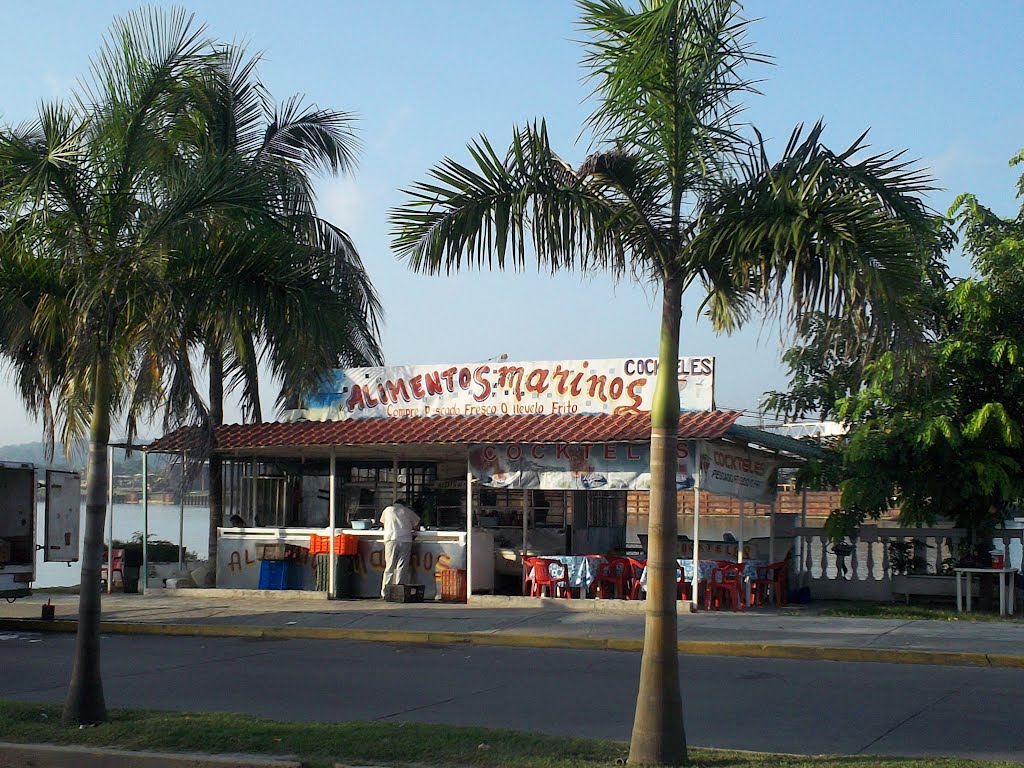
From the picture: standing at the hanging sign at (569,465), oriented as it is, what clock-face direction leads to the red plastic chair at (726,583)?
The red plastic chair is roughly at 9 o'clock from the hanging sign.

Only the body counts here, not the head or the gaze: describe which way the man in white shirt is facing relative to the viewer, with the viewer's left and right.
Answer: facing away from the viewer

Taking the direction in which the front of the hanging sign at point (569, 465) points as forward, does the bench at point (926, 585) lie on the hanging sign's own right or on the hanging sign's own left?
on the hanging sign's own left

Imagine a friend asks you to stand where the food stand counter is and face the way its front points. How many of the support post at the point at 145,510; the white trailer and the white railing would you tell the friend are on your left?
1

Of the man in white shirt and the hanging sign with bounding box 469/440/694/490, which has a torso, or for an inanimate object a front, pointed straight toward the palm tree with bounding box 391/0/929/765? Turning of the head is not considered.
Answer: the hanging sign

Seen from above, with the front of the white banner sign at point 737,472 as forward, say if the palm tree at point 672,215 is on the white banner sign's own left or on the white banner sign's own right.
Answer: on the white banner sign's own right

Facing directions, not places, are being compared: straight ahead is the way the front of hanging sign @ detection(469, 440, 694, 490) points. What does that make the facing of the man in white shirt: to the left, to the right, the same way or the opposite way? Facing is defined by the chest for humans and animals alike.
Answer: the opposite way

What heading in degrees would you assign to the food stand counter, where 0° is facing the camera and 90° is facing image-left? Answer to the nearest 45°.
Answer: approximately 0°
